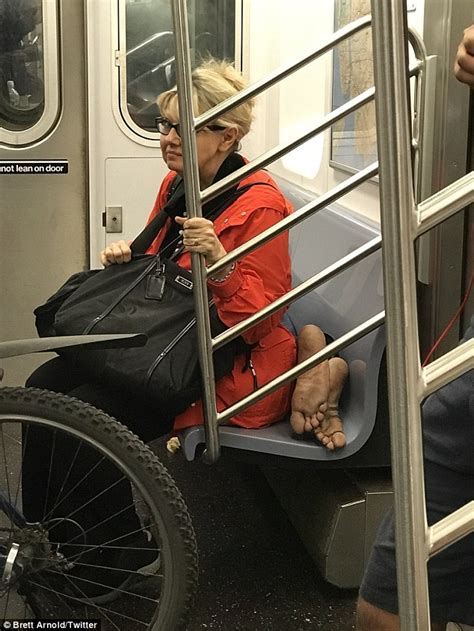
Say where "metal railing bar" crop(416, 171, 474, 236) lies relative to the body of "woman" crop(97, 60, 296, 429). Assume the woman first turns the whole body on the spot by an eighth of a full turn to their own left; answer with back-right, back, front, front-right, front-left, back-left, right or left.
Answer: front

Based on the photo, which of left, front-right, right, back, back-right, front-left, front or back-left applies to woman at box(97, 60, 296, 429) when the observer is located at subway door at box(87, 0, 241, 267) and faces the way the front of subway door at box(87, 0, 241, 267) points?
front

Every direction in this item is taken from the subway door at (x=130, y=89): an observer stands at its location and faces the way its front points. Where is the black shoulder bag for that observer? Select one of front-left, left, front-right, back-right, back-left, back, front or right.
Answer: front

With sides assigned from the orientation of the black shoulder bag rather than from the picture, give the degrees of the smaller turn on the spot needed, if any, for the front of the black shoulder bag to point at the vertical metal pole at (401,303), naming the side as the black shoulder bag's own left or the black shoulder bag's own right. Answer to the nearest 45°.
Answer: approximately 45° to the black shoulder bag's own left

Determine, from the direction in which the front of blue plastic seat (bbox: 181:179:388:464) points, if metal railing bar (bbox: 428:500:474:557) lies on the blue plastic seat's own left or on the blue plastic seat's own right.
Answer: on the blue plastic seat's own left

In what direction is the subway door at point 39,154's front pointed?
toward the camera

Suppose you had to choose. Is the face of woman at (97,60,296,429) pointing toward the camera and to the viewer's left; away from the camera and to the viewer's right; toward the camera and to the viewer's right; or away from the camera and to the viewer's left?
toward the camera and to the viewer's left

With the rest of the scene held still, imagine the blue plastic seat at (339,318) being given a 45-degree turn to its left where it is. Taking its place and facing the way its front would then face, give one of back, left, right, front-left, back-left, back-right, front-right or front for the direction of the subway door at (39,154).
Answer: back-right

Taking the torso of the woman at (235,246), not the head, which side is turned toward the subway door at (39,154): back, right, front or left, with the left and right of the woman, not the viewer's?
right

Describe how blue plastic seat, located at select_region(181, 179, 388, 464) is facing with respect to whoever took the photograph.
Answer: facing the viewer and to the left of the viewer

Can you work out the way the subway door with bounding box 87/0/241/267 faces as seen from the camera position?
facing the viewer

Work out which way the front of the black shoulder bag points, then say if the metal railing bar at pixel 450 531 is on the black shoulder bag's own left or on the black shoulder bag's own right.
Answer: on the black shoulder bag's own left
